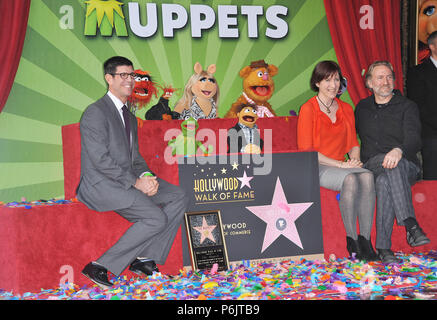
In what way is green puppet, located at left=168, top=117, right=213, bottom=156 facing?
toward the camera

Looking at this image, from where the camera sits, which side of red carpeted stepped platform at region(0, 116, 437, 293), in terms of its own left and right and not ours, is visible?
front

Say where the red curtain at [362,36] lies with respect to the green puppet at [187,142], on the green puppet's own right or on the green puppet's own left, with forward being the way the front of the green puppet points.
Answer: on the green puppet's own left

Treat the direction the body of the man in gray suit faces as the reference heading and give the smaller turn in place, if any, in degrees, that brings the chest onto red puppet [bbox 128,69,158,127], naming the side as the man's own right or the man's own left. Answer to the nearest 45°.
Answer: approximately 135° to the man's own left

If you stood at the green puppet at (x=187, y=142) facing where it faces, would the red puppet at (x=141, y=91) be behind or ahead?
behind

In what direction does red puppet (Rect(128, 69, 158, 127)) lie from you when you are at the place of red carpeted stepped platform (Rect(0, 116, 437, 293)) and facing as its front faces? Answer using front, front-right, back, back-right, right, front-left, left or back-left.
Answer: back

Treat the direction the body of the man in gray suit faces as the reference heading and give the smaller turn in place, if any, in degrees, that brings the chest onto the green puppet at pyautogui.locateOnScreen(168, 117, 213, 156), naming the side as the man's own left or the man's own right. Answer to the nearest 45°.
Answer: approximately 90° to the man's own left

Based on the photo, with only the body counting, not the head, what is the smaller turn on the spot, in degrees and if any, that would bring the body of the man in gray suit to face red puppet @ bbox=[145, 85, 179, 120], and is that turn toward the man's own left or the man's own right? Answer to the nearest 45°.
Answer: approximately 135° to the man's own left

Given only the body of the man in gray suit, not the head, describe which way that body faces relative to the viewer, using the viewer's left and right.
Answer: facing the viewer and to the right of the viewer
